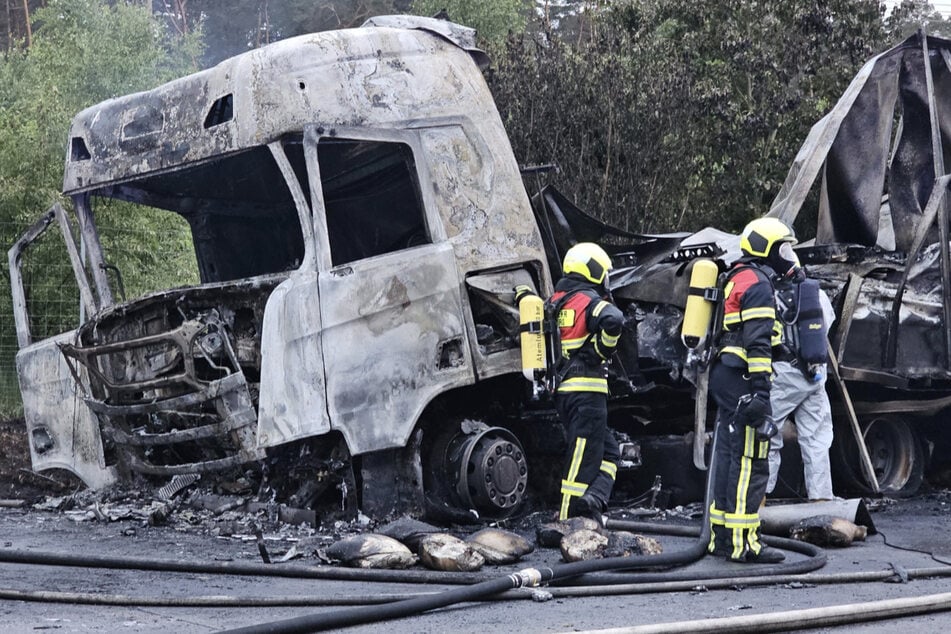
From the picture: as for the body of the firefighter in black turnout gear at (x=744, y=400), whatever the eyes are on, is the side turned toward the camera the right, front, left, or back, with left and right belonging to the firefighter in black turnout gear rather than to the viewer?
right

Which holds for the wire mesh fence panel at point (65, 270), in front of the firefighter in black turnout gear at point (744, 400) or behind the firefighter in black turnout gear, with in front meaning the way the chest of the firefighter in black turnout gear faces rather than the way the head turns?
behind

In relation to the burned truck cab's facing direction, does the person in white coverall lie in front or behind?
behind

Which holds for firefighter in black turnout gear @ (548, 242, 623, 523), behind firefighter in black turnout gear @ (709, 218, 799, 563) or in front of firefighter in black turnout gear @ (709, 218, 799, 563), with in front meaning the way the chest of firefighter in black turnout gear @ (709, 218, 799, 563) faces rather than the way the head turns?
behind

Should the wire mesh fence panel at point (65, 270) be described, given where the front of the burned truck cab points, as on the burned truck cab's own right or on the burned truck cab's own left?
on the burned truck cab's own right

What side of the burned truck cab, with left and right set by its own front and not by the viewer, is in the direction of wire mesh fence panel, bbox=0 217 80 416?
right

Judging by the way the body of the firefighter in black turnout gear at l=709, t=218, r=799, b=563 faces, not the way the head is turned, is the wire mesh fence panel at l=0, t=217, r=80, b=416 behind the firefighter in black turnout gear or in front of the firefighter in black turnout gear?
behind

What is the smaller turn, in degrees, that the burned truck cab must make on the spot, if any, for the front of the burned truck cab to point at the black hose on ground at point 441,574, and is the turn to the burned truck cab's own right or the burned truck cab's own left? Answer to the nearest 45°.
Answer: approximately 45° to the burned truck cab's own left
